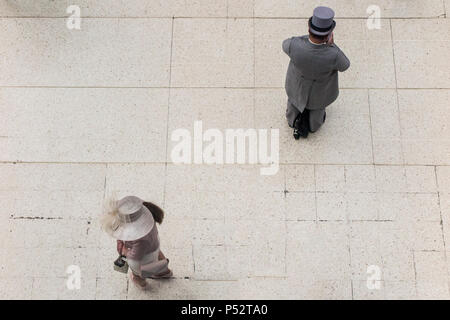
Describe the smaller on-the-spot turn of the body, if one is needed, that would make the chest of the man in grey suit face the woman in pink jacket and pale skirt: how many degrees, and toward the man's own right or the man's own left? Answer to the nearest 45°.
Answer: approximately 135° to the man's own left

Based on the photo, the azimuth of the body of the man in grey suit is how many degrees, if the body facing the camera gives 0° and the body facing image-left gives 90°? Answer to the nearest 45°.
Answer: approximately 180°
